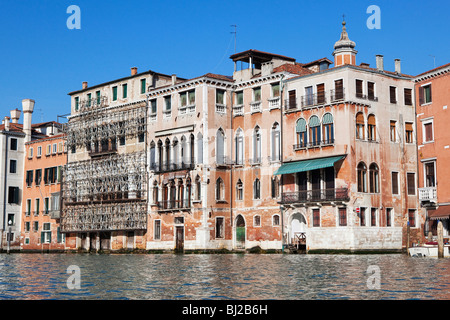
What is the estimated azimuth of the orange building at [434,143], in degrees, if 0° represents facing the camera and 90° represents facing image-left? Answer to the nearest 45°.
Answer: approximately 45°
